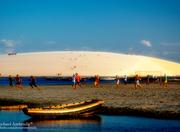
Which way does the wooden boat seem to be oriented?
to the viewer's right
